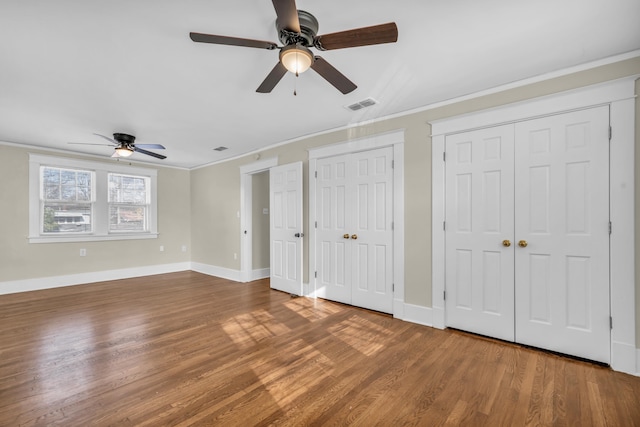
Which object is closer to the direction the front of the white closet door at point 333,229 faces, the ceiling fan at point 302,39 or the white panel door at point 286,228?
the ceiling fan

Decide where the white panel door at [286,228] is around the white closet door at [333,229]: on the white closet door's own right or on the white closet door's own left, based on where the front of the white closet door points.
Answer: on the white closet door's own right

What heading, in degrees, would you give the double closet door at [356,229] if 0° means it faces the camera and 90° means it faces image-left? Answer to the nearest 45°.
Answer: approximately 45°

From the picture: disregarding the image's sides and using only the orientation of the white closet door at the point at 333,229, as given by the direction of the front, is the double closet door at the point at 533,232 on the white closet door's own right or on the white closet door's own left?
on the white closet door's own left

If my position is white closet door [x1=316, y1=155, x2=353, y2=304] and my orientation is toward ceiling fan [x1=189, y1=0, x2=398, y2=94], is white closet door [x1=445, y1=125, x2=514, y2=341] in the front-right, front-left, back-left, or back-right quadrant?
front-left

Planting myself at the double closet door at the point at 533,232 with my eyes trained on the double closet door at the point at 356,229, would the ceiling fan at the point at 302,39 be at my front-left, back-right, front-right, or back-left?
front-left

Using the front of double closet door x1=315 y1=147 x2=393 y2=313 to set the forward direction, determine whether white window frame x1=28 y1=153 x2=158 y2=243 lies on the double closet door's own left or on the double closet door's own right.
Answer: on the double closet door's own right

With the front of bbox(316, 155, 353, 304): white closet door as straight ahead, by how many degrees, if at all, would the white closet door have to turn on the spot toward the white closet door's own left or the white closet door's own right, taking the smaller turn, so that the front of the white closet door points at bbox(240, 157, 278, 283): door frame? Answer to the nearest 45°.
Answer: approximately 90° to the white closet door's own right

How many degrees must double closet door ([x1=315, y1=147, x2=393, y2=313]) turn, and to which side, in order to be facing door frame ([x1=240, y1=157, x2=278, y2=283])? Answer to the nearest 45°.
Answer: approximately 90° to its right
